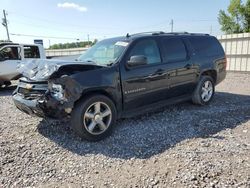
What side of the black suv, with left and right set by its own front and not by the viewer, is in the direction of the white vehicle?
right

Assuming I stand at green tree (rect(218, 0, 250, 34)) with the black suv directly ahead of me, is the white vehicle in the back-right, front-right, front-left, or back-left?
front-right

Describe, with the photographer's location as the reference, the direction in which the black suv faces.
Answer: facing the viewer and to the left of the viewer

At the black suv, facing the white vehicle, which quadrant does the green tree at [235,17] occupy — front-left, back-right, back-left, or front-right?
front-right

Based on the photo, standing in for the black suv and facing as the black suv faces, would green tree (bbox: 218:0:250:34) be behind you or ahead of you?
behind
